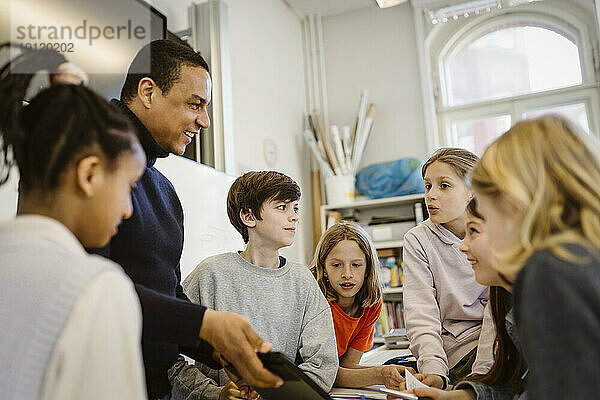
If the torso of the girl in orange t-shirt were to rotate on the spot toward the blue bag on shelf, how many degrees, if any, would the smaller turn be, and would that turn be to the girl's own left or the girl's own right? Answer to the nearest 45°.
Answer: approximately 180°

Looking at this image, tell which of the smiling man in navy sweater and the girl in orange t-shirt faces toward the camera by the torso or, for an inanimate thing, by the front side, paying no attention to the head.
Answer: the girl in orange t-shirt

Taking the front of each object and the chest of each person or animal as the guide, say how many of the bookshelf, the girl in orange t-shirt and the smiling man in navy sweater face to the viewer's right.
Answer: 1

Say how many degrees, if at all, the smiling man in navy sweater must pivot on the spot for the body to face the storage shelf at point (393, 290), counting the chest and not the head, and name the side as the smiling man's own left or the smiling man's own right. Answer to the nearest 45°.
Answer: approximately 45° to the smiling man's own left

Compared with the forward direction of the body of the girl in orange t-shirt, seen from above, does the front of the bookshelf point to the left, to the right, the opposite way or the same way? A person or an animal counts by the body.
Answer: the same way

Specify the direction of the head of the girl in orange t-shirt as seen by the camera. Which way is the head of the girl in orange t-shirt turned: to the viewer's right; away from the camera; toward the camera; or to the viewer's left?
toward the camera

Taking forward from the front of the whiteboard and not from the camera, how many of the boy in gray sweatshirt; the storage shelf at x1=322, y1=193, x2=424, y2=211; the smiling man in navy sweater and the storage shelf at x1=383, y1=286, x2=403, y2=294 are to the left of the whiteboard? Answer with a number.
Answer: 2

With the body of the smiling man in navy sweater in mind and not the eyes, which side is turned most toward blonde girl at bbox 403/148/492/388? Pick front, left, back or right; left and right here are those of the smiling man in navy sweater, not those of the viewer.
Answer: front

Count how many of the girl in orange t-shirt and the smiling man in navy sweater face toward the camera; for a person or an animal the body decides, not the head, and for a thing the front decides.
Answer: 1

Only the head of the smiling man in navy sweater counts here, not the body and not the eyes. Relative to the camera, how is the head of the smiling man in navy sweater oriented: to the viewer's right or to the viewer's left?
to the viewer's right

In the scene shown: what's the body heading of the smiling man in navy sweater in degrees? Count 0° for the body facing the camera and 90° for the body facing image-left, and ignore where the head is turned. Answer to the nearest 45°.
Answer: approximately 270°

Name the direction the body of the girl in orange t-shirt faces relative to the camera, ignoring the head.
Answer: toward the camera

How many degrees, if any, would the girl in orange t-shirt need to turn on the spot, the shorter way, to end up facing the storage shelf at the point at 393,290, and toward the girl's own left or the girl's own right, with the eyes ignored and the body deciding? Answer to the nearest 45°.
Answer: approximately 180°
